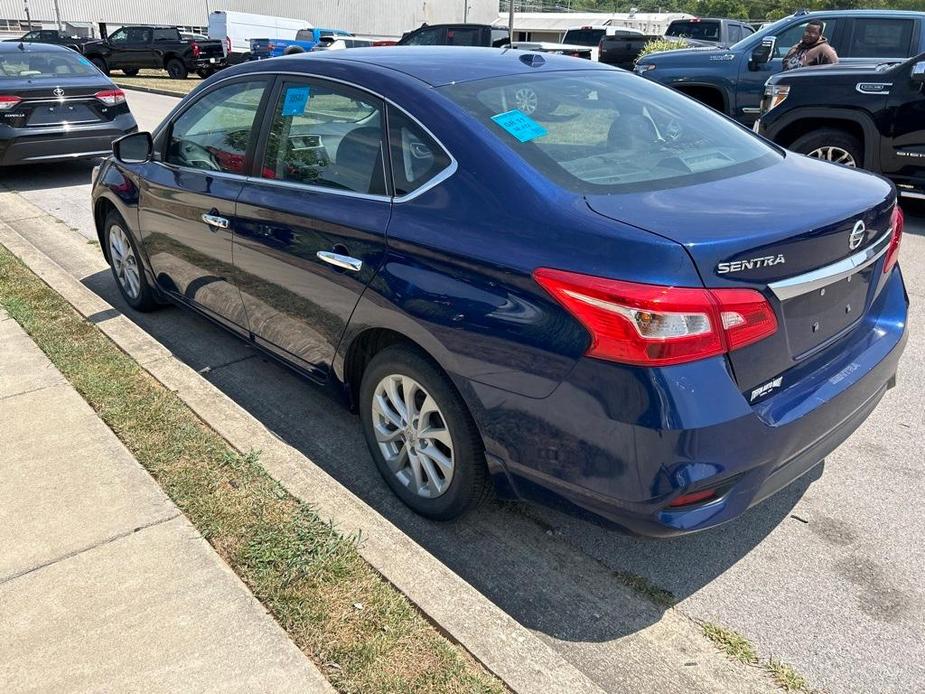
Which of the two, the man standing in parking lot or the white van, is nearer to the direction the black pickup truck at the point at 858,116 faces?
the white van

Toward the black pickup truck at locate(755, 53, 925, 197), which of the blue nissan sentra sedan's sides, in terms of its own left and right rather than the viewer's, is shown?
right

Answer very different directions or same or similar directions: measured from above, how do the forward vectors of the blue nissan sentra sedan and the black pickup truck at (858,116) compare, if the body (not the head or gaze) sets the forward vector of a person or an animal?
same or similar directions

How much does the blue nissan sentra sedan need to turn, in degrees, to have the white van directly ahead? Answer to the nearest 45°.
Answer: approximately 45° to its right

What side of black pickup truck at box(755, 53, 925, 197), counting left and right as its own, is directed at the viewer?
left

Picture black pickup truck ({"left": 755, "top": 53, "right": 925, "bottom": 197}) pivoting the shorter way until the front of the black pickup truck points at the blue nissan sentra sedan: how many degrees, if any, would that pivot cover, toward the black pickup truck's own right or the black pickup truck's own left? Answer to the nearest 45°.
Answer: approximately 90° to the black pickup truck's own left

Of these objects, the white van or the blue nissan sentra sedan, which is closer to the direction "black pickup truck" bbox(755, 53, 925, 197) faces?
the white van

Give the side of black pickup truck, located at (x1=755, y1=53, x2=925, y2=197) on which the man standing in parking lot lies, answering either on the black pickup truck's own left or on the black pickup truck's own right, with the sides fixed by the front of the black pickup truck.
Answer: on the black pickup truck's own right

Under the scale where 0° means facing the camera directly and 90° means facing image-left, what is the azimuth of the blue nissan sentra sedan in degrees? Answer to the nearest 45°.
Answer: approximately 135°

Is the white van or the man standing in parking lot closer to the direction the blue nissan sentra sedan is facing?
the white van

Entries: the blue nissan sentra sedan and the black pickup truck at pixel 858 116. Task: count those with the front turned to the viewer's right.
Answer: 0
